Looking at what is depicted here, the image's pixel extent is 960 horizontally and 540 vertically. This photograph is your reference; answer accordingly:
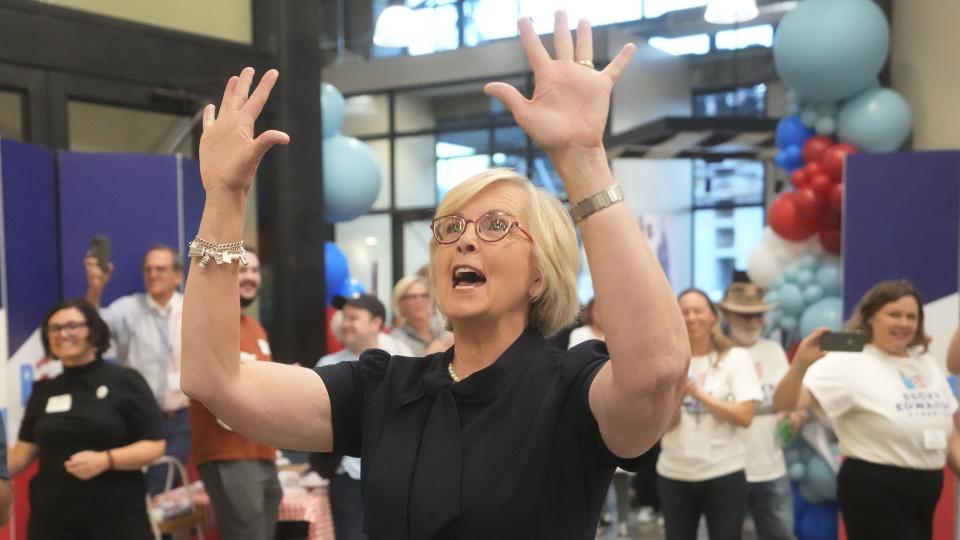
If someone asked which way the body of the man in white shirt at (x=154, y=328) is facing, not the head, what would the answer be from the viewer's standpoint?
toward the camera

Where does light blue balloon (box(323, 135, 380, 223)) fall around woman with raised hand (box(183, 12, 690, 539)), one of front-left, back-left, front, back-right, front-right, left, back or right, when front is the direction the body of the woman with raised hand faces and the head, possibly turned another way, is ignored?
back-right

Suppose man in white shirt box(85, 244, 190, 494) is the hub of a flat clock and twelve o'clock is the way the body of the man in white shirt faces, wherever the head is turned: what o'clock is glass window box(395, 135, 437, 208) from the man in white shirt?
The glass window is roughly at 7 o'clock from the man in white shirt.

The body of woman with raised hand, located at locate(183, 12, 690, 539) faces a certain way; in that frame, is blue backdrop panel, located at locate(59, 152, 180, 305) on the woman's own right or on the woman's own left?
on the woman's own right

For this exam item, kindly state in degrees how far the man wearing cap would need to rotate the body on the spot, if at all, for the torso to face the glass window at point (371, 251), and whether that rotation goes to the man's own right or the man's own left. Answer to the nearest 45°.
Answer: approximately 135° to the man's own right

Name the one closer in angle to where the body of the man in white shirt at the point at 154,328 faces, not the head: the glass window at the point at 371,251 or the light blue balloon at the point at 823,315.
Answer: the light blue balloon

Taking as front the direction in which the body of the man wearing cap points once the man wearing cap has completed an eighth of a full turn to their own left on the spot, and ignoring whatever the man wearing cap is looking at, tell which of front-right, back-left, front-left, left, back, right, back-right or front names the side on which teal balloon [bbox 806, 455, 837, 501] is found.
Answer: left

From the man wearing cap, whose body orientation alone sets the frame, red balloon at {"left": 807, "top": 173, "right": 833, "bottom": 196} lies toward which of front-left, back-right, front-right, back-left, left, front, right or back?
back-left

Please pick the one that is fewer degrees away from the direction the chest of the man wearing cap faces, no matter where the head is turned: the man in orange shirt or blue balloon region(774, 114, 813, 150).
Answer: the man in orange shirt

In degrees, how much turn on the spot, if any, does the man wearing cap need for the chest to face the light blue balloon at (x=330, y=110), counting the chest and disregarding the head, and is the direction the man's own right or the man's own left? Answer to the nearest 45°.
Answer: approximately 135° to the man's own right

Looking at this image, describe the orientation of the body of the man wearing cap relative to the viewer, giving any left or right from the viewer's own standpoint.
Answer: facing the viewer and to the left of the viewer

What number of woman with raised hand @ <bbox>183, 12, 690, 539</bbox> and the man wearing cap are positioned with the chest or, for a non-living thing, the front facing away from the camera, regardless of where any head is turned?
0
